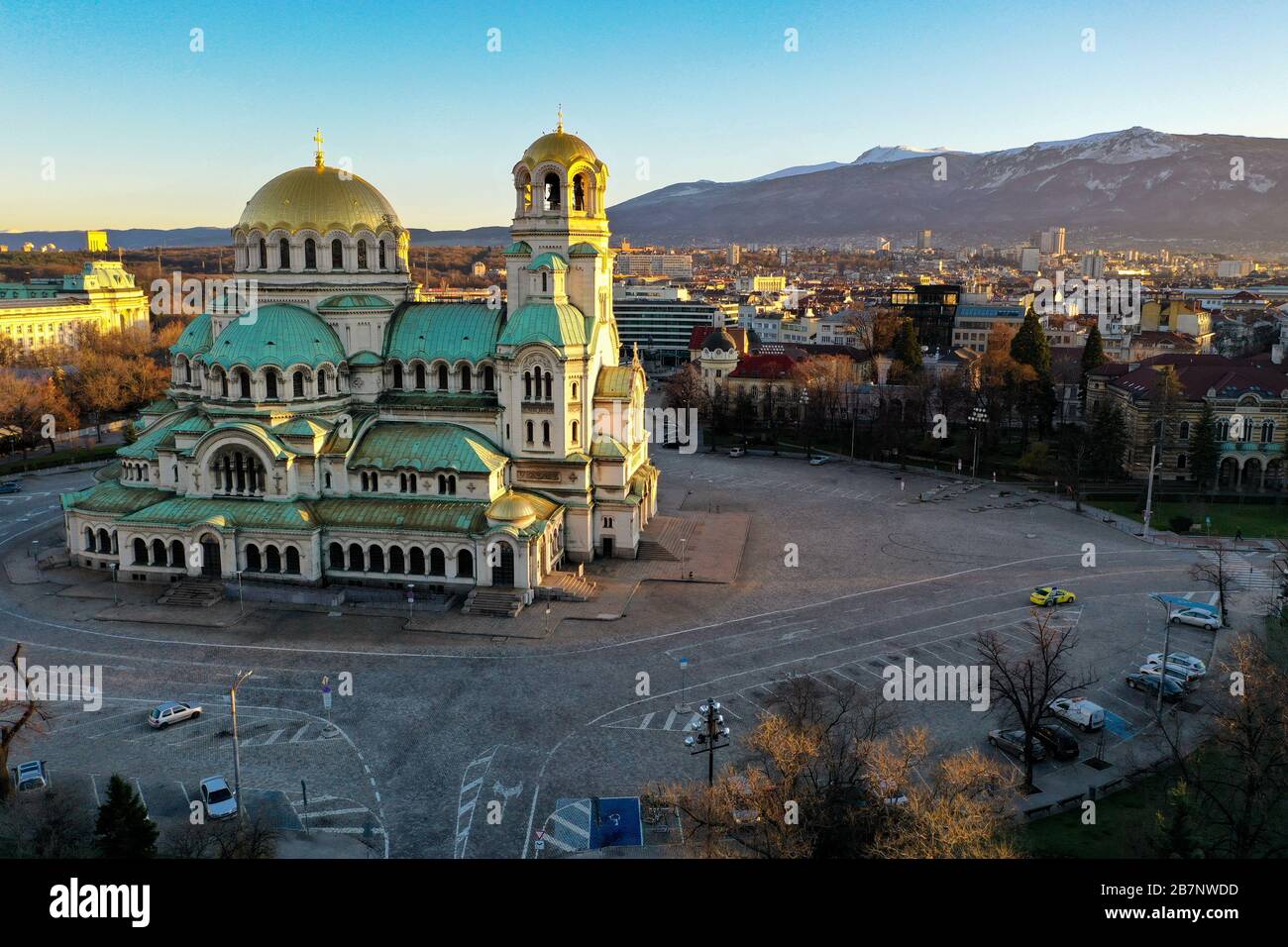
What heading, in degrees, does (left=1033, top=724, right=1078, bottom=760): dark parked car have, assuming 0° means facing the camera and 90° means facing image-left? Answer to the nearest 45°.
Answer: approximately 315°

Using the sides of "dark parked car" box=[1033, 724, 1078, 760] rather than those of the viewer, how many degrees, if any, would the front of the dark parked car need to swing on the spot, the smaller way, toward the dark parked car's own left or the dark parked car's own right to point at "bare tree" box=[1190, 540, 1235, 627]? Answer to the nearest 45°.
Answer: approximately 135° to the dark parked car's own left

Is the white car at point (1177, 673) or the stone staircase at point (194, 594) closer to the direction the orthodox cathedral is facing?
the white car

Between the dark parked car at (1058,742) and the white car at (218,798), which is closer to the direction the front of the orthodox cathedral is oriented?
the dark parked car

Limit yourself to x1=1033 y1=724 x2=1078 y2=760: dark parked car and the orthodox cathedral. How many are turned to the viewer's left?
0

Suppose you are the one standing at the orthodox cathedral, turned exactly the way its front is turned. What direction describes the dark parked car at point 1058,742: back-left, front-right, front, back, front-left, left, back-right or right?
front-right

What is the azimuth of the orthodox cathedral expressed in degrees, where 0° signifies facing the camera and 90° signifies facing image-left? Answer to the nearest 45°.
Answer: approximately 270°

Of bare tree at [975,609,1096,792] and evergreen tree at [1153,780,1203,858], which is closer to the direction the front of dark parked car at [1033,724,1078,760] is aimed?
the evergreen tree

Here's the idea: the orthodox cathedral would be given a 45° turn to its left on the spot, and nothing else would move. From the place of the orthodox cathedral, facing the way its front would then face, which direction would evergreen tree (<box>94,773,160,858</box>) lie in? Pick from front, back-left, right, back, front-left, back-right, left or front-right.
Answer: back-right

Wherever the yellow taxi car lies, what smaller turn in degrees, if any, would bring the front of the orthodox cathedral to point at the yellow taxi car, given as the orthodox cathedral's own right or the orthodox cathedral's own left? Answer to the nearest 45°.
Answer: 0° — it already faces it
